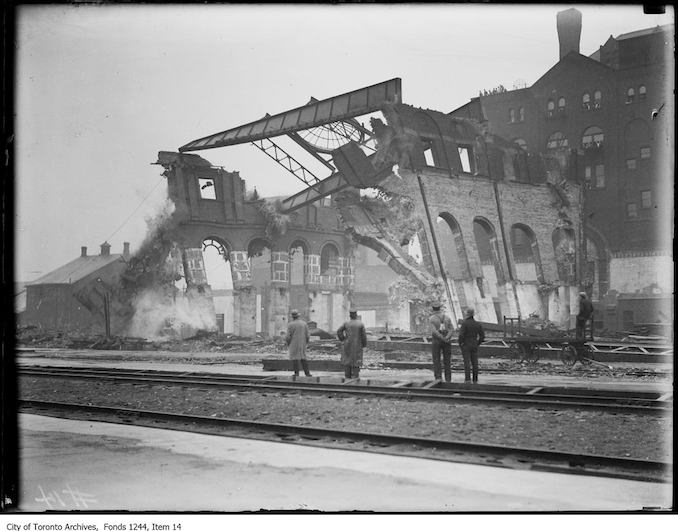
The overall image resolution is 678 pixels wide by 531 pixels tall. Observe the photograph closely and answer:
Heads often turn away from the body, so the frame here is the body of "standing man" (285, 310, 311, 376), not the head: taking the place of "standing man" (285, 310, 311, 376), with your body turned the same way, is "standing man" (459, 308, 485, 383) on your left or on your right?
on your right

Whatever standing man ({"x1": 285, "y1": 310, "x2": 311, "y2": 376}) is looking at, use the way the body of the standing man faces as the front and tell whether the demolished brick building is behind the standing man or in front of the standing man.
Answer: in front

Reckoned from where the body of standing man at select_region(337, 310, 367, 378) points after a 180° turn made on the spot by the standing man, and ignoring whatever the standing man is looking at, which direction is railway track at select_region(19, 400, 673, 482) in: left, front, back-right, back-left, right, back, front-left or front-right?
front

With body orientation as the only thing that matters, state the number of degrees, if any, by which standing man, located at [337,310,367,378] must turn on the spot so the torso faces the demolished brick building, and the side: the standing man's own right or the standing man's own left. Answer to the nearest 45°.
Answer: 0° — they already face it

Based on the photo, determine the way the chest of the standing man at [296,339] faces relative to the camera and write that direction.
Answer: away from the camera

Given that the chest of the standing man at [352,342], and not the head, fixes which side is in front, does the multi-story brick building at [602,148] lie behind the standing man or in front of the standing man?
in front

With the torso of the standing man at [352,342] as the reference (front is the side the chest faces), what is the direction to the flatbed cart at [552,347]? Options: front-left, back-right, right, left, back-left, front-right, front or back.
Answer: front-right

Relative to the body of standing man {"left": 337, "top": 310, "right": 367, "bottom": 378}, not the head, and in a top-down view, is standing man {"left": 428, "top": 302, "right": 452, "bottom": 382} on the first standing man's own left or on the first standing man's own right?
on the first standing man's own right

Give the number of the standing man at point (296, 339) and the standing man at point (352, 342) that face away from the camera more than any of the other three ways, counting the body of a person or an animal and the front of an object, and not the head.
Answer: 2

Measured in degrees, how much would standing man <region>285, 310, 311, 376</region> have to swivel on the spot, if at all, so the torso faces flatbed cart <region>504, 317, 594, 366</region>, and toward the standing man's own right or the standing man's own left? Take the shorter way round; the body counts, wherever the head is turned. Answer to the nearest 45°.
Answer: approximately 45° to the standing man's own right

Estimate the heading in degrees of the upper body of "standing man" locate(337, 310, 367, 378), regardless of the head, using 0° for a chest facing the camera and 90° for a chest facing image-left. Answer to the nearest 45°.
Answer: approximately 180°

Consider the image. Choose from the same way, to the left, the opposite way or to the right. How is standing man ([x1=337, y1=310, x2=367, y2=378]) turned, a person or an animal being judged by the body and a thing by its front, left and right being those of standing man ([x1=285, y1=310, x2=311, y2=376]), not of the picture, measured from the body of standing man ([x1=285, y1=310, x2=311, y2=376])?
the same way

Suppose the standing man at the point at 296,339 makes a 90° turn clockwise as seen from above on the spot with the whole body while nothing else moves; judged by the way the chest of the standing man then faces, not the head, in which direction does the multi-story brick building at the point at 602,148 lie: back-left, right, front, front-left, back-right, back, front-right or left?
front-left
